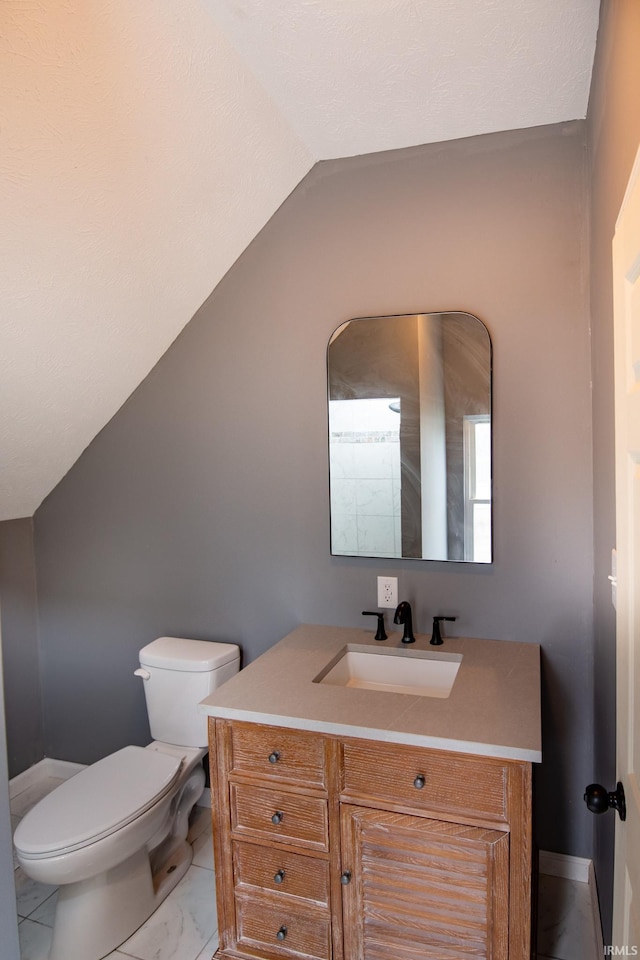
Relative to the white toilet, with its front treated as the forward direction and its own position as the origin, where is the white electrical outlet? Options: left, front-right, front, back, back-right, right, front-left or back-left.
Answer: back-left

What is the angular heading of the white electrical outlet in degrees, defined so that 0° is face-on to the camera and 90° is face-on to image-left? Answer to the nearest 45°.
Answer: approximately 0°

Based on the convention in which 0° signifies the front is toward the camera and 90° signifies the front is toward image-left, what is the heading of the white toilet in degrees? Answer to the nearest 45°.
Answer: approximately 45°

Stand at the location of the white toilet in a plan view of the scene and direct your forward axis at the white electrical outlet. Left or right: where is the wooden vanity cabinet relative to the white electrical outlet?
right

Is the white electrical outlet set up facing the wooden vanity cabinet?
yes

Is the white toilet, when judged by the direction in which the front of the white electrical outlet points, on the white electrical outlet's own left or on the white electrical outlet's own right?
on the white electrical outlet's own right

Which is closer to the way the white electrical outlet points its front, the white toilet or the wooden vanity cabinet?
the wooden vanity cabinet

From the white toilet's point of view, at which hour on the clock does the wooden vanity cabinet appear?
The wooden vanity cabinet is roughly at 9 o'clock from the white toilet.

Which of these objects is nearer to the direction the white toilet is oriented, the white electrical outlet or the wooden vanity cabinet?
the wooden vanity cabinet
